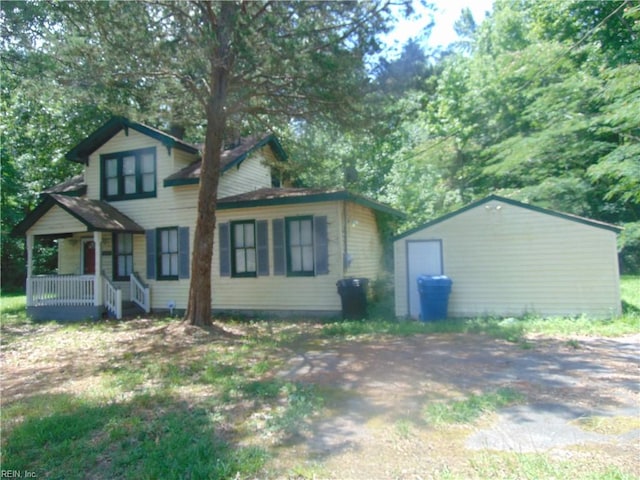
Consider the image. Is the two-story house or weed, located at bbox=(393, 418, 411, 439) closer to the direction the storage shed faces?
the weed

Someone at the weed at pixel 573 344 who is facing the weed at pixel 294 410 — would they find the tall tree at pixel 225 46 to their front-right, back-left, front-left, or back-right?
front-right

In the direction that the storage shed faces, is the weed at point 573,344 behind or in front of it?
in front

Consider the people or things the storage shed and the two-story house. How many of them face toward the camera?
2

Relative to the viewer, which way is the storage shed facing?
toward the camera

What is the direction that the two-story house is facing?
toward the camera

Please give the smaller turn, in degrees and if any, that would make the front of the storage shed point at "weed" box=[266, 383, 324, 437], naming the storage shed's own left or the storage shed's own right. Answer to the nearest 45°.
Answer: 0° — it already faces it

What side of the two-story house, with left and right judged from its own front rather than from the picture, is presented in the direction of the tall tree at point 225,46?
front

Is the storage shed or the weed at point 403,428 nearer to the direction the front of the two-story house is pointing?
the weed

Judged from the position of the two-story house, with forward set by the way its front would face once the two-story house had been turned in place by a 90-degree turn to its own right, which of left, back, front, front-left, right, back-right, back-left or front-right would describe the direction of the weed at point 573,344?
back-left

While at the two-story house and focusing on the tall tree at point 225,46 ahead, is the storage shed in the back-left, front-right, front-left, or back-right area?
front-left

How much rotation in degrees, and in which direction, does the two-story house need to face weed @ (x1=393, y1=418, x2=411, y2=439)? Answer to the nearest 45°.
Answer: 0° — it already faces it

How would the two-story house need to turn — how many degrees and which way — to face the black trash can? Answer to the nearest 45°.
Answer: approximately 45° to its left

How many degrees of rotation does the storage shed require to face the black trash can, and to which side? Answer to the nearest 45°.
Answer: approximately 90° to its right

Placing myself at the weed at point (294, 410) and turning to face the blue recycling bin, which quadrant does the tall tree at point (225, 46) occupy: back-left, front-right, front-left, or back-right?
front-left

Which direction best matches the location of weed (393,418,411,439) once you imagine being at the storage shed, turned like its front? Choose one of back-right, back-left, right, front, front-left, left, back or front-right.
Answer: front
